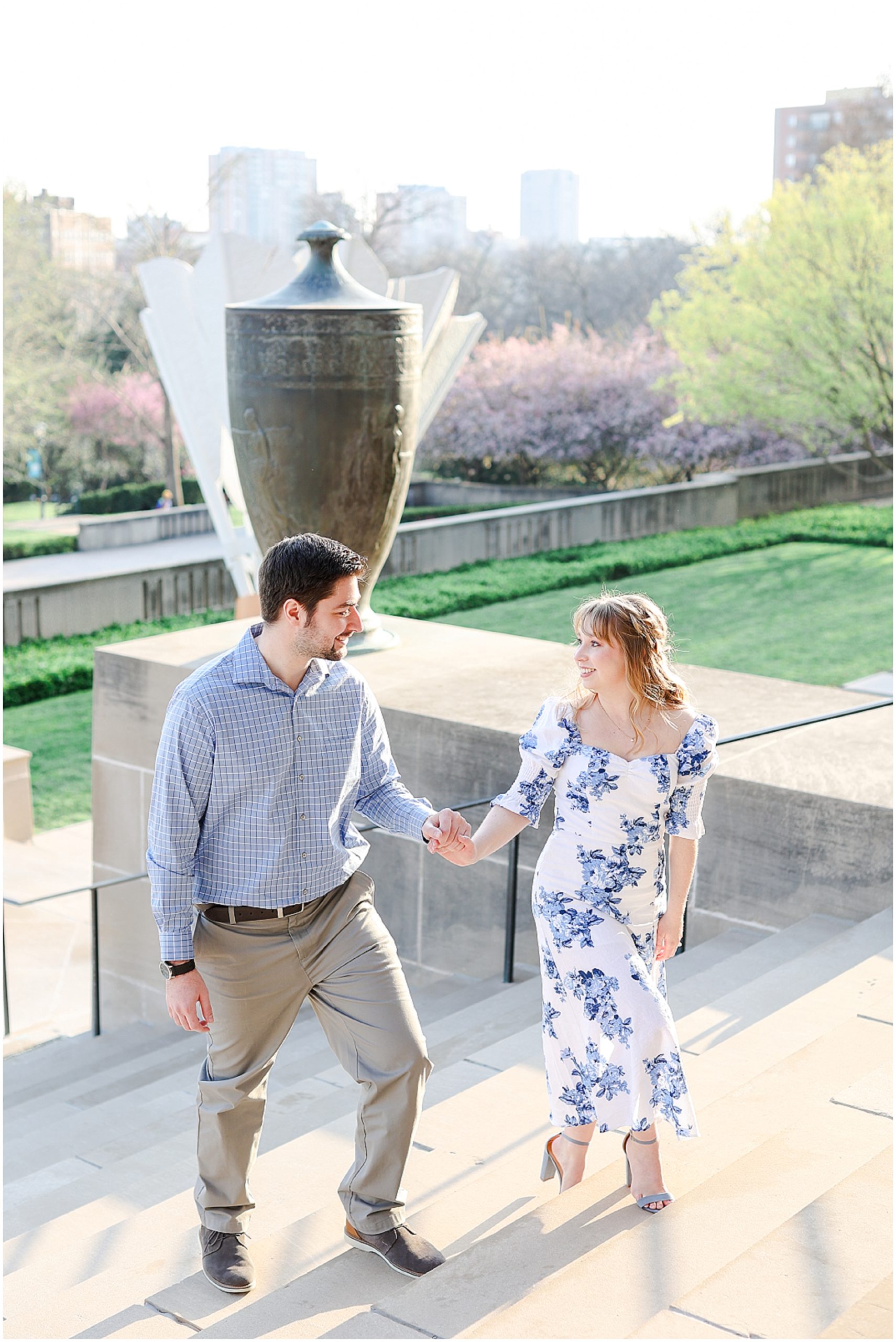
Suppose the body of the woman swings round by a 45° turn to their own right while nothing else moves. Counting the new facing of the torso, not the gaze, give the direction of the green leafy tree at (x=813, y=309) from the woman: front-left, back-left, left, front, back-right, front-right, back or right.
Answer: back-right

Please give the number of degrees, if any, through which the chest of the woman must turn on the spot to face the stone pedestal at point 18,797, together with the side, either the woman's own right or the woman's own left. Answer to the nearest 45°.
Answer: approximately 135° to the woman's own right

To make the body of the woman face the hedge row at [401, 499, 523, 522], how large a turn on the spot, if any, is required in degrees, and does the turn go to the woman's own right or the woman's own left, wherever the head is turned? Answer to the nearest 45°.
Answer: approximately 180°

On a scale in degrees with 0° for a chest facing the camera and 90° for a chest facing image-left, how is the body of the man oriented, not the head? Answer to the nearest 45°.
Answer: approximately 315°

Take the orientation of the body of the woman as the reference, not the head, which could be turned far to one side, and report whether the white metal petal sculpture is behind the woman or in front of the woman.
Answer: behind

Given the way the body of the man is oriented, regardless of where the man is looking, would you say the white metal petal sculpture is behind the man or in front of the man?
behind

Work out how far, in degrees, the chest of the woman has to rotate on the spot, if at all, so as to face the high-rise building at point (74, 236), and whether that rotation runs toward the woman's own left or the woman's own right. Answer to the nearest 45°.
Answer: approximately 180°

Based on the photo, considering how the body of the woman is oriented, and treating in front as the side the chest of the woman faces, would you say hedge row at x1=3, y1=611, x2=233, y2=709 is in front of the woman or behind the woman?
behind

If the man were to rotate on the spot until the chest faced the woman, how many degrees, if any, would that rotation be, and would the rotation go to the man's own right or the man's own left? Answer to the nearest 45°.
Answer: approximately 45° to the man's own left
